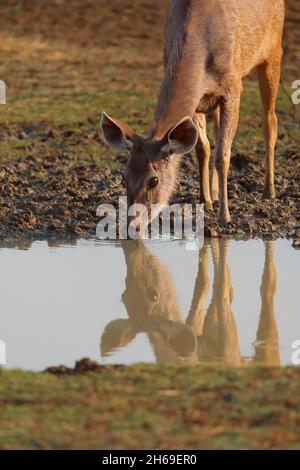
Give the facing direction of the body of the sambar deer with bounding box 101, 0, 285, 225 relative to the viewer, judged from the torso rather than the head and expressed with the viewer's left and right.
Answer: facing the viewer and to the left of the viewer
